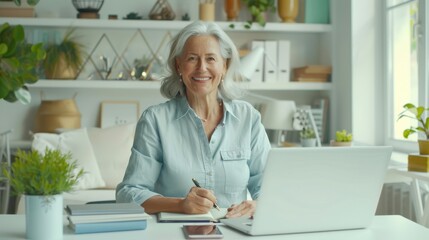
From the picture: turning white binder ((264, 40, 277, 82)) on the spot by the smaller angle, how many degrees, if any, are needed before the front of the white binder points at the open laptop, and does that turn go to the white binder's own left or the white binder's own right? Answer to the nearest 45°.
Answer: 0° — it already faces it

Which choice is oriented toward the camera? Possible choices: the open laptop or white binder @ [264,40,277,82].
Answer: the white binder

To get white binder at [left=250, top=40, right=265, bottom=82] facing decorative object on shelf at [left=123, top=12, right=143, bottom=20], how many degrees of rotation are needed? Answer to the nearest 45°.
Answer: approximately 90° to its right

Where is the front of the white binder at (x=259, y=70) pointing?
toward the camera

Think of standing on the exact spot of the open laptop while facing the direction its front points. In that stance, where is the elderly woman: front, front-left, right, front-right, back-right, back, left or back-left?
front

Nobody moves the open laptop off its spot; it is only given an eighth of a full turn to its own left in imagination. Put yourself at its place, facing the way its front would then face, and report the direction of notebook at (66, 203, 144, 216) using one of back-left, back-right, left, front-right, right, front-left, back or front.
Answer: front

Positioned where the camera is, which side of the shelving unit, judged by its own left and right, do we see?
front

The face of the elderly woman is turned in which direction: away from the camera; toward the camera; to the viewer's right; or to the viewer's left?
toward the camera

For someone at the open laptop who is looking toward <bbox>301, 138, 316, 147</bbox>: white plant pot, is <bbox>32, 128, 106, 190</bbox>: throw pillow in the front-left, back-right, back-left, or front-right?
front-left

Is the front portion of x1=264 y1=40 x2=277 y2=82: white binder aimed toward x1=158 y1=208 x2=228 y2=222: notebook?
yes

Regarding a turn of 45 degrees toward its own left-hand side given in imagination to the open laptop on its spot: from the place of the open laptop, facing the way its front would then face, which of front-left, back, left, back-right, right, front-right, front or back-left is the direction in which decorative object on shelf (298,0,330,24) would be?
right

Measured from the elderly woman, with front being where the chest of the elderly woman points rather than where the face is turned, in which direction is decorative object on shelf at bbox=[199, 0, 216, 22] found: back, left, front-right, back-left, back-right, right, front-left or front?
back

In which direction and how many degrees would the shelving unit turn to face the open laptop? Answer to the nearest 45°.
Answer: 0° — it already faces it

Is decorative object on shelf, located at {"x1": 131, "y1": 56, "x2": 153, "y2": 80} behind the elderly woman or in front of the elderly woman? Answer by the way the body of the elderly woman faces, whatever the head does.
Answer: behind
